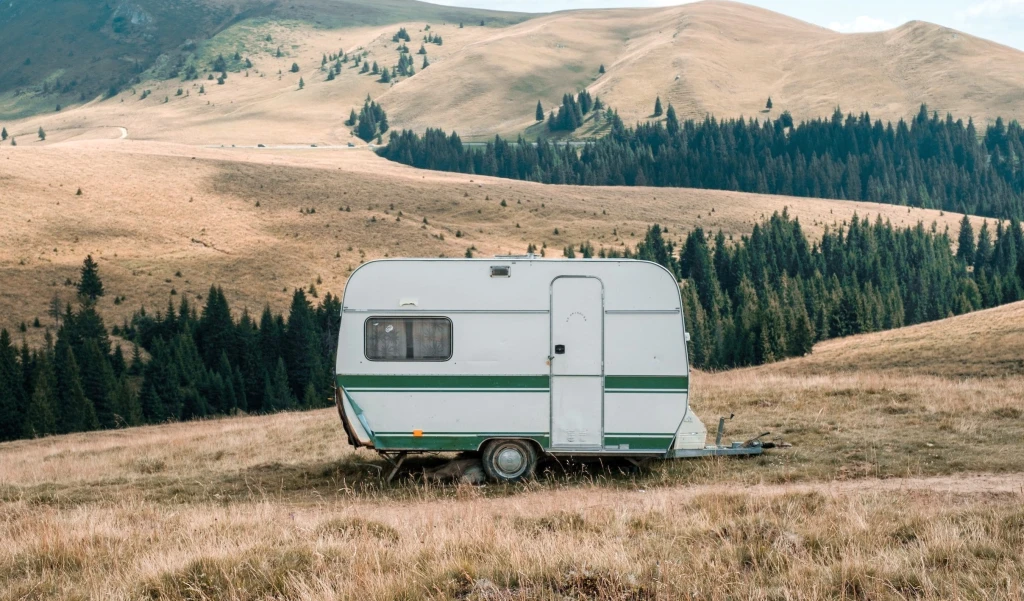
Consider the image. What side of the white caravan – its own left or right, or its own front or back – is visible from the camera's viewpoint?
right
